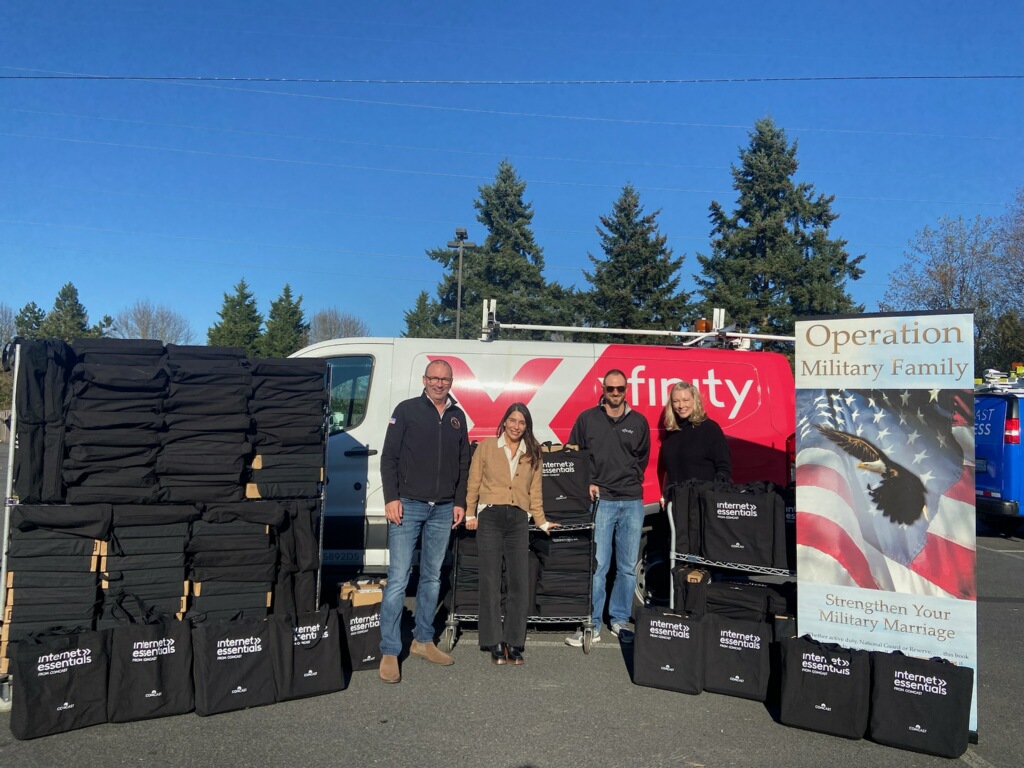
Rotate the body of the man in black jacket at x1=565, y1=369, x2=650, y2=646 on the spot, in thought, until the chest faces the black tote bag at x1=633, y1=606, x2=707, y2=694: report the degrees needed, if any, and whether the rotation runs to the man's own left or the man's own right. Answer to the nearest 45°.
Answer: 0° — they already face it

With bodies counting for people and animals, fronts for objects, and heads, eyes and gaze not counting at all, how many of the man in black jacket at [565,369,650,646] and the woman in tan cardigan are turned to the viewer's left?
0

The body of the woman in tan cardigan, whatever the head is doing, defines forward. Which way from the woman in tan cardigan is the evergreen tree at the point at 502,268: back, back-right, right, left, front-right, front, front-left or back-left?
back

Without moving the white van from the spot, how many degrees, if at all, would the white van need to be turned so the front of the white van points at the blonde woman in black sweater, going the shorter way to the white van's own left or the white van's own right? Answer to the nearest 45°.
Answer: approximately 135° to the white van's own left

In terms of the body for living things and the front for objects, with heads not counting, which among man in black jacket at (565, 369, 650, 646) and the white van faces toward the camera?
the man in black jacket

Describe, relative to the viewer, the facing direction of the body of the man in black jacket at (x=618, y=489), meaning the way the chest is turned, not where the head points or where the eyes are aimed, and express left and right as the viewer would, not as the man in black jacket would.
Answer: facing the viewer

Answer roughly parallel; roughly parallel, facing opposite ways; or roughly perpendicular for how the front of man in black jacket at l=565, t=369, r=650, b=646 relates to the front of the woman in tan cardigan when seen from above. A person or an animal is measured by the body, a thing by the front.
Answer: roughly parallel

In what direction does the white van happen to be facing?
to the viewer's left

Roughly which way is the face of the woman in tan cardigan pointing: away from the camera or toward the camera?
toward the camera

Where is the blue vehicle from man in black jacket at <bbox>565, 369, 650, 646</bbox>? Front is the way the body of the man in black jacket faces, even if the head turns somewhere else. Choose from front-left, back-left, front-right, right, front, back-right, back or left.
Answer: back-left

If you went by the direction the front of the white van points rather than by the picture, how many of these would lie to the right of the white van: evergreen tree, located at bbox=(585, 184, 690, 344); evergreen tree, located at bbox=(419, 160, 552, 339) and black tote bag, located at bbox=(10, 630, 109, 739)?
2

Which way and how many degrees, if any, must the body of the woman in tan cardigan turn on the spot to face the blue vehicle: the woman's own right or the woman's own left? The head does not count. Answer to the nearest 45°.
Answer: approximately 135° to the woman's own left

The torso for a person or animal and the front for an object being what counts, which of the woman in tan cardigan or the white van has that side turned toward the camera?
the woman in tan cardigan

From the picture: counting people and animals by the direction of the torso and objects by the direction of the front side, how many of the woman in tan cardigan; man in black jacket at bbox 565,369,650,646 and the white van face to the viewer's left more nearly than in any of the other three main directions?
1

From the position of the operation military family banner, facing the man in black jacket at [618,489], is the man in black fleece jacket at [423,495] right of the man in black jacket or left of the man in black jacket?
left

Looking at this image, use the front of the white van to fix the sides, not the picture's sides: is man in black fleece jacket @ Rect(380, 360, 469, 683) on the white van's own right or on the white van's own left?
on the white van's own left

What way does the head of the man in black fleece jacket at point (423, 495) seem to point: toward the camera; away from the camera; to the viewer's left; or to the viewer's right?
toward the camera

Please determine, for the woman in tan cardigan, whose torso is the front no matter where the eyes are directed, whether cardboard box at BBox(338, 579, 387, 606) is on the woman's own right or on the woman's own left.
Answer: on the woman's own right

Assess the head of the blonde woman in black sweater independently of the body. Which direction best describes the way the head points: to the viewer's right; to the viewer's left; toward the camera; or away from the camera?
toward the camera

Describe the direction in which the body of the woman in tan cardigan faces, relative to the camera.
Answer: toward the camera

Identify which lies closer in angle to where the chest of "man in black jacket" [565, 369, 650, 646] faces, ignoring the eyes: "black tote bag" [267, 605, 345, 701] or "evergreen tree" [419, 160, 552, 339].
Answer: the black tote bag
